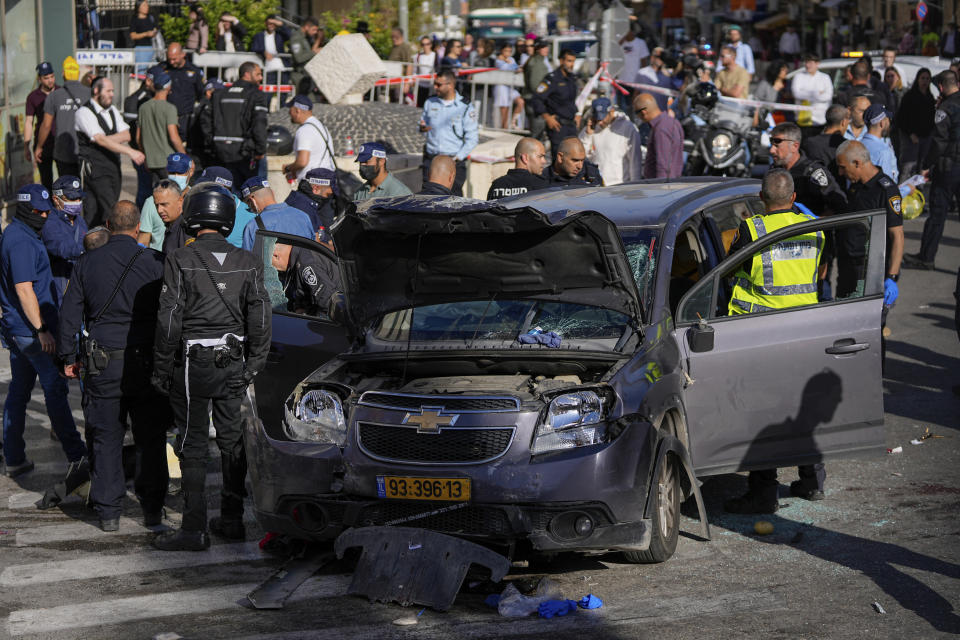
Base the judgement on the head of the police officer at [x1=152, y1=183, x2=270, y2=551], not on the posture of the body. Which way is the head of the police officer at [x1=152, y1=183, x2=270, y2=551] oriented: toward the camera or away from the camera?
away from the camera

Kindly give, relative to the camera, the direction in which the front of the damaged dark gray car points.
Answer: facing the viewer and to the left of the viewer

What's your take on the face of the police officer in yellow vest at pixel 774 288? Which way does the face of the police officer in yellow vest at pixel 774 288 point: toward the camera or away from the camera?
away from the camera

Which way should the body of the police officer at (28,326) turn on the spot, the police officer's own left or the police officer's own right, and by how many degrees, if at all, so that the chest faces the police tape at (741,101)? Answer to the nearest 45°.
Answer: approximately 45° to the police officer's own left

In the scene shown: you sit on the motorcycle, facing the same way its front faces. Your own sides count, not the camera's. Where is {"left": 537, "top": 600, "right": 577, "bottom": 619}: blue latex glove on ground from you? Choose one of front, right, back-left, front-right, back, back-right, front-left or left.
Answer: front

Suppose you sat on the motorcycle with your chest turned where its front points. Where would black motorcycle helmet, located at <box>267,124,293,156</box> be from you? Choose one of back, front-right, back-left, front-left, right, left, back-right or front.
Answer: front-right

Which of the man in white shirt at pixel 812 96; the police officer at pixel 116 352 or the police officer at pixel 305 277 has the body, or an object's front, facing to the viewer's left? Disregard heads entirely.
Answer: the police officer at pixel 305 277

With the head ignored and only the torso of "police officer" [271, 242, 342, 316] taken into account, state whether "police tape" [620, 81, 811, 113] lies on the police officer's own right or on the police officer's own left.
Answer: on the police officer's own right

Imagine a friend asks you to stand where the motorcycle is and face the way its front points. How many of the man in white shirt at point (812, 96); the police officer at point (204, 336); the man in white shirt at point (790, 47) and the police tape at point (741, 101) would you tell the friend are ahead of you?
1

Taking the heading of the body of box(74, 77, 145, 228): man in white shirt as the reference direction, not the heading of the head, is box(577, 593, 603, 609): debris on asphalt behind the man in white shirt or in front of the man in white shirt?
in front

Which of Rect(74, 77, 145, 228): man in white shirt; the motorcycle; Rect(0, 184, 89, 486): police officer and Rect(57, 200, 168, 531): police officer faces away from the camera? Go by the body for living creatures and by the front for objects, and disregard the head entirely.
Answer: Rect(57, 200, 168, 531): police officer

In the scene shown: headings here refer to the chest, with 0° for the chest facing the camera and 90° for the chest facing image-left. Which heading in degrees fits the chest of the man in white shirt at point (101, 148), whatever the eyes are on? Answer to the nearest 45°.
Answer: approximately 315°

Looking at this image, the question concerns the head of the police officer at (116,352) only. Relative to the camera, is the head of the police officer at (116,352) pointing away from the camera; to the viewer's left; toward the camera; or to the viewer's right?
away from the camera

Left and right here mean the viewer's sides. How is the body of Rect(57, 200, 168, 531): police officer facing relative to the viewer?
facing away from the viewer

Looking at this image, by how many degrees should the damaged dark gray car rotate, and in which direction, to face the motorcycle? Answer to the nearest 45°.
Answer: approximately 135° to its right
